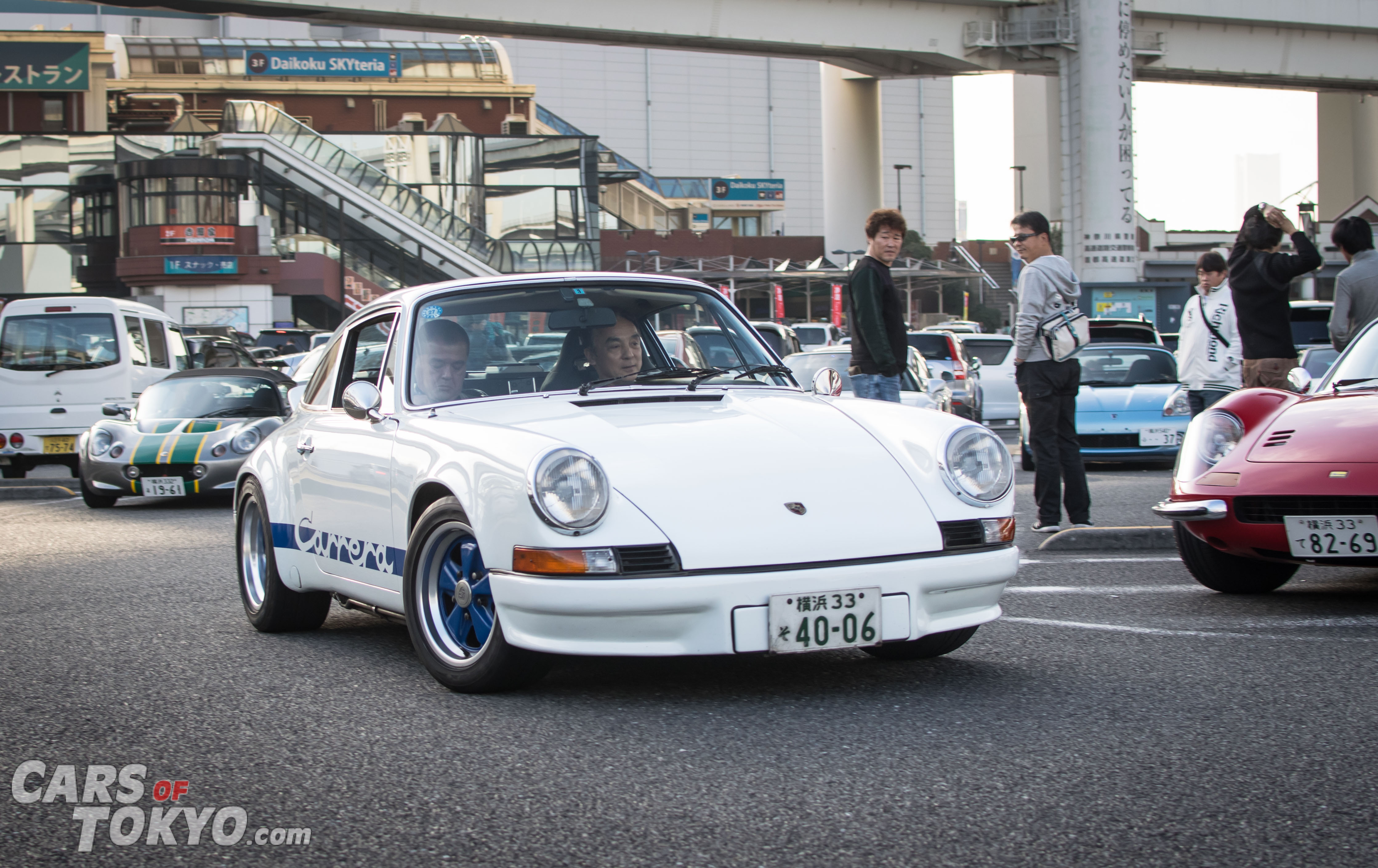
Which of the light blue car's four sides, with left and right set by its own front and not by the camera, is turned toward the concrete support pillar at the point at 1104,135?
back

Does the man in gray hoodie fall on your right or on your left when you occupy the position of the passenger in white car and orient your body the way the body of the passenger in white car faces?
on your left

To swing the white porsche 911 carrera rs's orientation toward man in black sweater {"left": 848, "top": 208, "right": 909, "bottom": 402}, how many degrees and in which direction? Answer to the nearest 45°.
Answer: approximately 135° to its left

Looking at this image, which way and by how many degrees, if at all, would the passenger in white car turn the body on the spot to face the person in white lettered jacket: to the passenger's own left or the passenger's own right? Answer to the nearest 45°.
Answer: approximately 90° to the passenger's own left

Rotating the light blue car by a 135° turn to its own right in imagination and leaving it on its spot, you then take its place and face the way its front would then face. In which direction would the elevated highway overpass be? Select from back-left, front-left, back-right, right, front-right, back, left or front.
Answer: front-right

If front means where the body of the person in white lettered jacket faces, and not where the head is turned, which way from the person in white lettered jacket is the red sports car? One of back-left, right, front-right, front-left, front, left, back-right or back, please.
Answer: front-left

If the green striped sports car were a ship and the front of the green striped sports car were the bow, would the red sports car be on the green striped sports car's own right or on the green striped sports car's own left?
on the green striped sports car's own left

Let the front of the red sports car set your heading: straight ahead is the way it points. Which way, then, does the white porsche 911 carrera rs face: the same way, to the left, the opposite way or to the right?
to the left

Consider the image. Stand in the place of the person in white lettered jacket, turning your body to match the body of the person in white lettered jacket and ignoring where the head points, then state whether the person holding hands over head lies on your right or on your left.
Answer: on your left

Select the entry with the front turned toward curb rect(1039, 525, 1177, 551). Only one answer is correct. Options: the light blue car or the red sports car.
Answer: the light blue car

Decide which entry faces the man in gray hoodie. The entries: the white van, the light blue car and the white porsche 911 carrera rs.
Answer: the light blue car
